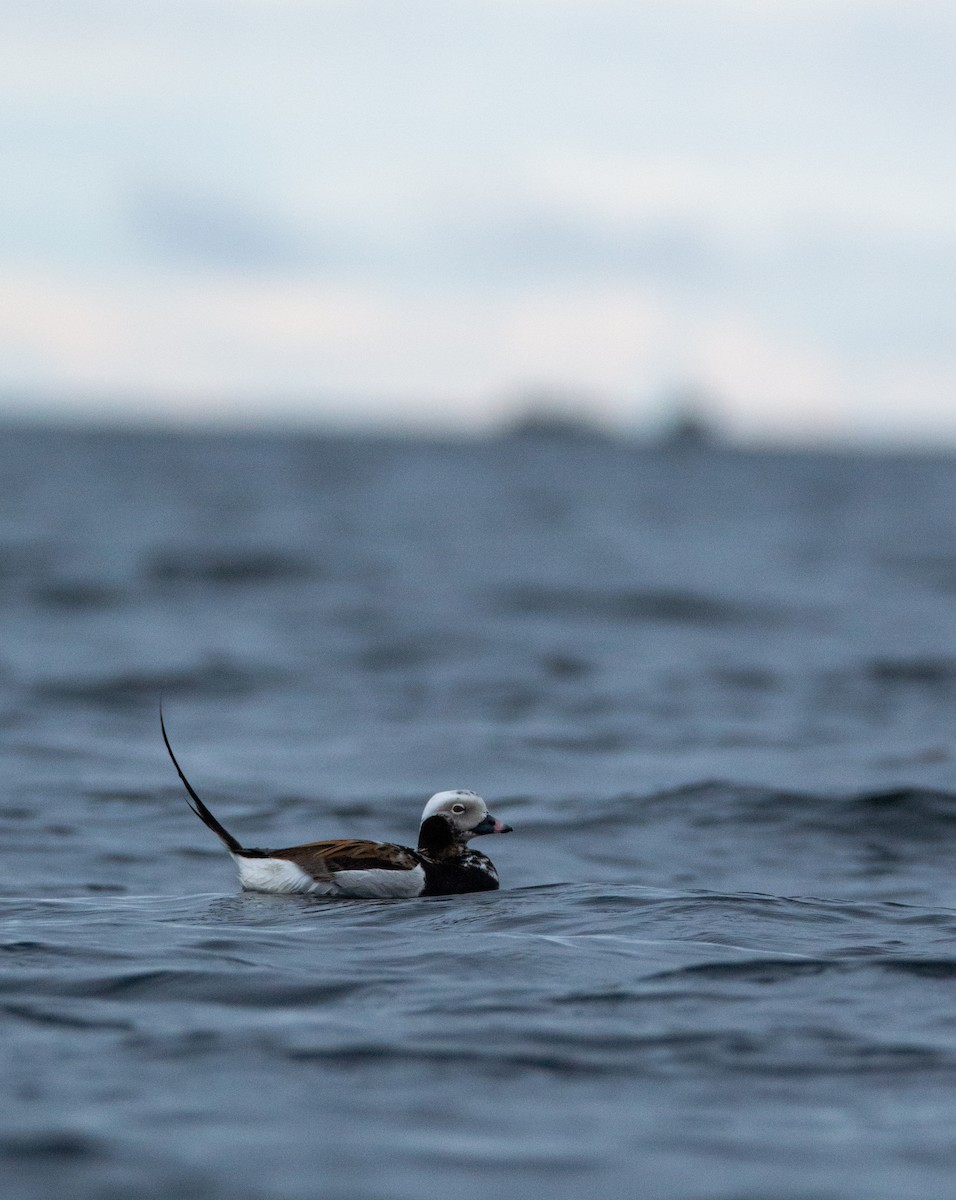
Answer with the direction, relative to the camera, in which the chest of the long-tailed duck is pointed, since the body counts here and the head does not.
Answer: to the viewer's right
